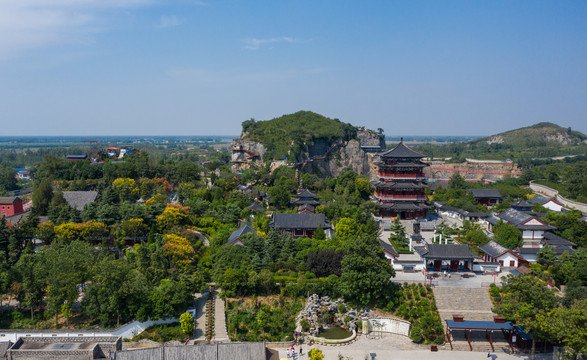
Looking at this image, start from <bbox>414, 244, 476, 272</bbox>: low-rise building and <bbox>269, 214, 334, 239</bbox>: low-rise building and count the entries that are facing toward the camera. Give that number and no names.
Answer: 2

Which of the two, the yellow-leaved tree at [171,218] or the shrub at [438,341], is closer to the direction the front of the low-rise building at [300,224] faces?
the shrub

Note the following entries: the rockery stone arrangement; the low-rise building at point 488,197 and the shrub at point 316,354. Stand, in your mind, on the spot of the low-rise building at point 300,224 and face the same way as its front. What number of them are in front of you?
2

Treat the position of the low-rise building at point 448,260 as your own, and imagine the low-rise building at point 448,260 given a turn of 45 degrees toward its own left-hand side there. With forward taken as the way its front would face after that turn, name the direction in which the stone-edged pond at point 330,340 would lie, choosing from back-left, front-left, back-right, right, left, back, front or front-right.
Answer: right

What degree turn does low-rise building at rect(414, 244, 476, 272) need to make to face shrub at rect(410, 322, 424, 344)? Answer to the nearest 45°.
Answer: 0° — it already faces it

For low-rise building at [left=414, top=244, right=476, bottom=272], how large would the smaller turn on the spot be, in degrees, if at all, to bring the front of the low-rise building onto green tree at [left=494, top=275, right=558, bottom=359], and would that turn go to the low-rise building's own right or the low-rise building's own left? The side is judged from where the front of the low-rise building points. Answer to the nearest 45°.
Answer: approximately 45° to the low-rise building's own left

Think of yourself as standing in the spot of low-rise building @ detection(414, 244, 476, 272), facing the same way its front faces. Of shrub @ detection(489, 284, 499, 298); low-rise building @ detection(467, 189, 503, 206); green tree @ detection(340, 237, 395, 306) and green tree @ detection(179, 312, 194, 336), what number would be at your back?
1

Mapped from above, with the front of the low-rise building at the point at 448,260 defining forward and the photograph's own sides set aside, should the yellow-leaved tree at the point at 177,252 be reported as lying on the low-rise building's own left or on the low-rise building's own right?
on the low-rise building's own right

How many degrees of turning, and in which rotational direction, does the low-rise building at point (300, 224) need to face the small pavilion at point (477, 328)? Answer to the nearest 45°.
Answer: approximately 45° to its left

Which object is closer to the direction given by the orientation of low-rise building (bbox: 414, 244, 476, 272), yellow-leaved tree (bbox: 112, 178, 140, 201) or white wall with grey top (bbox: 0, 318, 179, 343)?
the white wall with grey top

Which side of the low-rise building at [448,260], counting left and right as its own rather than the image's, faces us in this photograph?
front

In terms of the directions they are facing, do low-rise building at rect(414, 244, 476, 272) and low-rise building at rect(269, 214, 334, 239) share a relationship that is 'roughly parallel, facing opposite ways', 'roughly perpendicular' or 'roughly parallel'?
roughly parallel

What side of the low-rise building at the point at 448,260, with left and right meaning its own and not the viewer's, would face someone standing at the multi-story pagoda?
back

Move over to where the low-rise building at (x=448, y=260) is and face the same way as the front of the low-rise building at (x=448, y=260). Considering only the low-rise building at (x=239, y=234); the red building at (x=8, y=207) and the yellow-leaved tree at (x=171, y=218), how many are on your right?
3

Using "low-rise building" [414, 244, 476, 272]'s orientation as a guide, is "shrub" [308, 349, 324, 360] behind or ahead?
ahead

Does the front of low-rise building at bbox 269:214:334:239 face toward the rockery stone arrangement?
yes

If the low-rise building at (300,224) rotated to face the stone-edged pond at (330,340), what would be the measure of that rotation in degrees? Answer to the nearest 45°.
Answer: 0° — it already faces it
